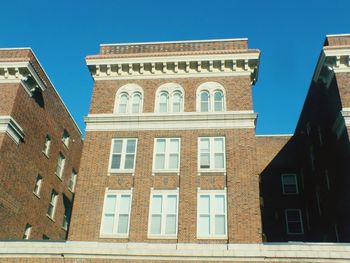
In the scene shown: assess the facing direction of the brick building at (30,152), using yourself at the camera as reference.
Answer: facing the viewer

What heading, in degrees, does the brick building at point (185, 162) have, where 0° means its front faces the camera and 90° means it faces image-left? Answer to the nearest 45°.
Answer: approximately 0°
